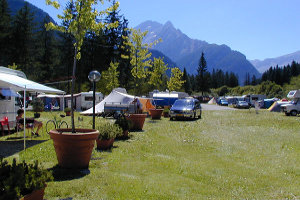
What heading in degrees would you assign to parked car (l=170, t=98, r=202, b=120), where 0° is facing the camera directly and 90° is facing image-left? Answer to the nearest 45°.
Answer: approximately 45°

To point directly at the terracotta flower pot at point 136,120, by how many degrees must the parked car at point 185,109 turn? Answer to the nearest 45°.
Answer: approximately 45° to its left

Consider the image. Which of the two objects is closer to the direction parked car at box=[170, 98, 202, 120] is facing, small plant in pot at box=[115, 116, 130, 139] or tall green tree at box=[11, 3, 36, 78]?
the small plant in pot

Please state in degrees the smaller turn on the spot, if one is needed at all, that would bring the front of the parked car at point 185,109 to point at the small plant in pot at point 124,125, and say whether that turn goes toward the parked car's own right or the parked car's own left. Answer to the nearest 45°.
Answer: approximately 45° to the parked car's own left

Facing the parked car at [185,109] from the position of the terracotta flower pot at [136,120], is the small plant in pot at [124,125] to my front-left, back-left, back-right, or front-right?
back-right

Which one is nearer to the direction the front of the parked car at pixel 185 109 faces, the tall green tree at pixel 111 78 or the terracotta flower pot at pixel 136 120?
the terracotta flower pot

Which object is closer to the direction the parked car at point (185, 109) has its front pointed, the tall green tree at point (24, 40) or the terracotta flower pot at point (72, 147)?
the terracotta flower pot

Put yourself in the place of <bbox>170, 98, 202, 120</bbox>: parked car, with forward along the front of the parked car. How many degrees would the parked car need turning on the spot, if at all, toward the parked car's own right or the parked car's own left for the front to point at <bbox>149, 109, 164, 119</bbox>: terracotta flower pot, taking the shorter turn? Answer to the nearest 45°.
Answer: approximately 45° to the parked car's own right
